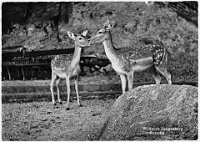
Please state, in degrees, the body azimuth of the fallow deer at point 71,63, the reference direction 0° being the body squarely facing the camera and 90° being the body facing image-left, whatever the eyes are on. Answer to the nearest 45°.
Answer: approximately 315°

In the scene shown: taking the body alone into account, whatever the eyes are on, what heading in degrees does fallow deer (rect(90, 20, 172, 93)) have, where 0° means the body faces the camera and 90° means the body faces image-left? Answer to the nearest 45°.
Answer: approximately 90°

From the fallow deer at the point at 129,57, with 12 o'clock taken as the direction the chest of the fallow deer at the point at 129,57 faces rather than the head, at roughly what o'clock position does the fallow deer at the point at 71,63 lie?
the fallow deer at the point at 71,63 is roughly at 12 o'clock from the fallow deer at the point at 129,57.

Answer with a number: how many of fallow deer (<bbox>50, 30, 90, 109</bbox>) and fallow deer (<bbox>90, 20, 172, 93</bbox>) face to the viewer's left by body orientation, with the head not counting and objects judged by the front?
1
